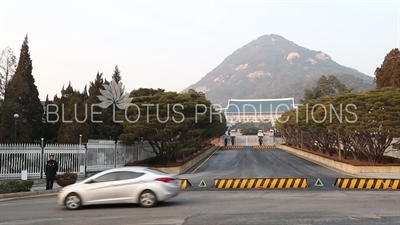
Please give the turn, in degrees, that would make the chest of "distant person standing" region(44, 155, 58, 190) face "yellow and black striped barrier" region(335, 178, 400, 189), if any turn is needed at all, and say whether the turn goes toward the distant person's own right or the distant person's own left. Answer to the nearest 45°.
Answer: approximately 90° to the distant person's own left

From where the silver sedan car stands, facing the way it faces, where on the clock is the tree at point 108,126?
The tree is roughly at 3 o'clock from the silver sedan car.

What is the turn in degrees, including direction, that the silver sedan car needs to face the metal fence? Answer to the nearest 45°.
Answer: approximately 90° to its right

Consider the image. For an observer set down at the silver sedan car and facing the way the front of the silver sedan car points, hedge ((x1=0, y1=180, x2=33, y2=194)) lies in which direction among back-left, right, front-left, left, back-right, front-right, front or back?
front-right

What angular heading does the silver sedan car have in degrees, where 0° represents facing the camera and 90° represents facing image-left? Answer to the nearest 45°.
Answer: approximately 90°

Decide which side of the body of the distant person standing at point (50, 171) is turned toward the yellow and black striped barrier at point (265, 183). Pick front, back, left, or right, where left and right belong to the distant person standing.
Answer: left

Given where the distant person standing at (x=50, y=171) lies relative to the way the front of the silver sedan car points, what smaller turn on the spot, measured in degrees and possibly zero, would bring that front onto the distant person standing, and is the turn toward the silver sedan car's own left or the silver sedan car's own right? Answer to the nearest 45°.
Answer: approximately 45° to the silver sedan car's own right

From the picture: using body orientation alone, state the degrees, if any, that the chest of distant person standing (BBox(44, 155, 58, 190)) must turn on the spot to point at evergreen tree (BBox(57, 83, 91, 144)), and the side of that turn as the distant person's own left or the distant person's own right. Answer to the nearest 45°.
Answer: approximately 180°

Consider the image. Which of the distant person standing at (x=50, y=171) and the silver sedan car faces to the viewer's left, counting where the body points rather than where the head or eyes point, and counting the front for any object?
the silver sedan car

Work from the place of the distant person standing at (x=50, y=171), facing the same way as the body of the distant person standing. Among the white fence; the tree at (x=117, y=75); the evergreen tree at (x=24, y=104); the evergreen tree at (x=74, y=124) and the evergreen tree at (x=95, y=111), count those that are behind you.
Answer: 5

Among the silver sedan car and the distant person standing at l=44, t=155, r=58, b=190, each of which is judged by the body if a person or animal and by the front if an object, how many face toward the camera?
1

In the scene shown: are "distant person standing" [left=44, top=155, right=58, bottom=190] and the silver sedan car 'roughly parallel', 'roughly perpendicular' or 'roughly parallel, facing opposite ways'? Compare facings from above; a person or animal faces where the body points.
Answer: roughly perpendicular

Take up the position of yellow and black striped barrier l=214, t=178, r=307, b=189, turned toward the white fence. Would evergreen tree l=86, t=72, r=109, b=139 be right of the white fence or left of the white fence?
right

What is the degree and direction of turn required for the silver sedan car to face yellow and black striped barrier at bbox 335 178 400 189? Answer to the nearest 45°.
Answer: approximately 180°

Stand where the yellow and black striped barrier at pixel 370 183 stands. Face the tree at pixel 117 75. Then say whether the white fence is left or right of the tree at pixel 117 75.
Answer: left

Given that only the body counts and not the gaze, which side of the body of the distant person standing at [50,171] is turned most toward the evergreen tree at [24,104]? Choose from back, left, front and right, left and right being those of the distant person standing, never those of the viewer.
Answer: back

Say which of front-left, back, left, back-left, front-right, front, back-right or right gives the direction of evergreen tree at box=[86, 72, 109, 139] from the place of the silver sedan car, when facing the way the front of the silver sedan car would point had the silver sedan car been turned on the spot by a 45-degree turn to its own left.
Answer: back-right

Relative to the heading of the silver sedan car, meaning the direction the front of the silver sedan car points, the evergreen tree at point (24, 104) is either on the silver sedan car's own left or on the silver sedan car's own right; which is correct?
on the silver sedan car's own right

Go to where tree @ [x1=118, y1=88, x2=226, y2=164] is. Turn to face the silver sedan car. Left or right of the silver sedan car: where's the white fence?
right

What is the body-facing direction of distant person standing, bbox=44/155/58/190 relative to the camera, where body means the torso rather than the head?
toward the camera
